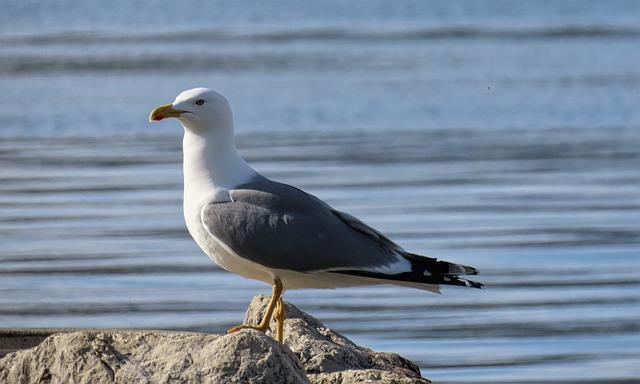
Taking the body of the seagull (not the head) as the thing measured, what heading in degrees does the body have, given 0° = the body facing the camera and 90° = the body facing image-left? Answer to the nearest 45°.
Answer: approximately 90°
